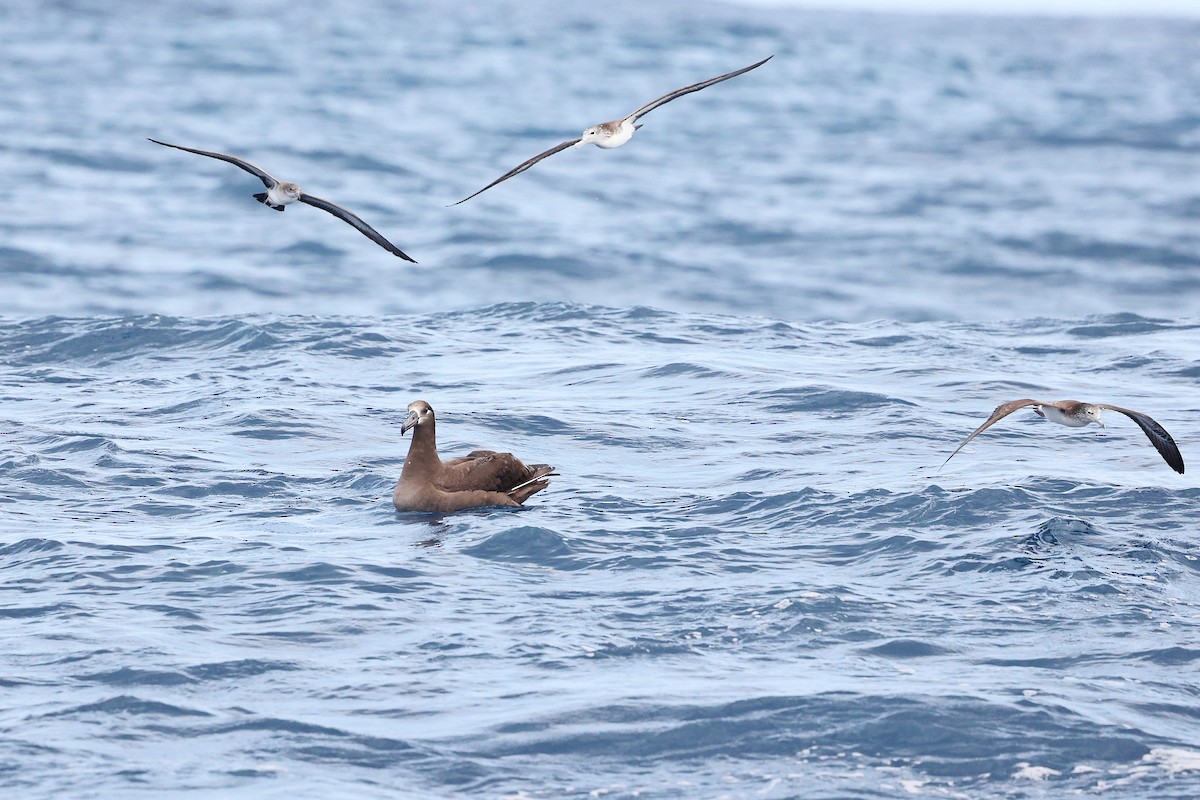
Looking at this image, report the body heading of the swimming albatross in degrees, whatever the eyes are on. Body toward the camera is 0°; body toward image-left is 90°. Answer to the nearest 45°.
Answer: approximately 45°
